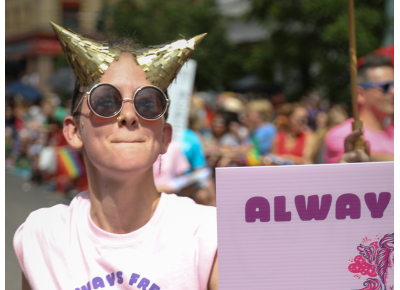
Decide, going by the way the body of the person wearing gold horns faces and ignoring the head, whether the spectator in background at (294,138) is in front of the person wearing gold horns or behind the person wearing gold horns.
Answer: behind

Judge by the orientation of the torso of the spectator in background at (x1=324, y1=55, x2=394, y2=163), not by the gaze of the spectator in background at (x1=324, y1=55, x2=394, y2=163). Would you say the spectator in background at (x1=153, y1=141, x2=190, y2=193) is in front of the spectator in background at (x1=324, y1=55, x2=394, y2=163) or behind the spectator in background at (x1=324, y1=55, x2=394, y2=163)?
behind

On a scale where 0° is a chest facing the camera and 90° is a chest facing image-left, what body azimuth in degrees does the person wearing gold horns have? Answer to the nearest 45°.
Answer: approximately 0°

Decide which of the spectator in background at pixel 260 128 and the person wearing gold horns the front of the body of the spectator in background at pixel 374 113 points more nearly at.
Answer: the person wearing gold horns

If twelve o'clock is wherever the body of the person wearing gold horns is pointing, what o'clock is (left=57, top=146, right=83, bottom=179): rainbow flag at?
The rainbow flag is roughly at 6 o'clock from the person wearing gold horns.

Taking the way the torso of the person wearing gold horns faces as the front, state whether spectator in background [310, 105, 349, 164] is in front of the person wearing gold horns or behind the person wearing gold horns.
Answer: behind

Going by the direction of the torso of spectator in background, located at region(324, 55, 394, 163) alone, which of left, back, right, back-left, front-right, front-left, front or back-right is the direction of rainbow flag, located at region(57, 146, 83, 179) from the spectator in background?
back

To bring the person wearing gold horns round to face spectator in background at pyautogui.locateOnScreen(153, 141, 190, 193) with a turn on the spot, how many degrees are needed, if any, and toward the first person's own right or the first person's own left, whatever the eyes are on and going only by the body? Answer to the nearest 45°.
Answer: approximately 180°
